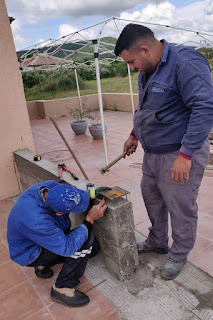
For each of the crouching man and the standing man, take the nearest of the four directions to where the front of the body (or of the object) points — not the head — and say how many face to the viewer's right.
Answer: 1

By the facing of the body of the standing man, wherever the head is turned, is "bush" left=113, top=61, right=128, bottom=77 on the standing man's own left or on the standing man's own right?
on the standing man's own right

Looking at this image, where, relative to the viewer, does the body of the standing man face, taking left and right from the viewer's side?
facing the viewer and to the left of the viewer

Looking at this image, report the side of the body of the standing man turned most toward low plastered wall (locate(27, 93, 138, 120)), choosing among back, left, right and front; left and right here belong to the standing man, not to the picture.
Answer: right

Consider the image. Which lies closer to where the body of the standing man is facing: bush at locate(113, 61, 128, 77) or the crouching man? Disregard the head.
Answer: the crouching man

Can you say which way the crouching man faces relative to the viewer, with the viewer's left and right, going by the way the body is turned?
facing to the right of the viewer

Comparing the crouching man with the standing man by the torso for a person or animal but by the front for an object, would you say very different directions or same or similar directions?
very different directions

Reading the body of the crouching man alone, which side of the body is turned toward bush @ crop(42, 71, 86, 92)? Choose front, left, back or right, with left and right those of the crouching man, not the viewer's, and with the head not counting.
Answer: left

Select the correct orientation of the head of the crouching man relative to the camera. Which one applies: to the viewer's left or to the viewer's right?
to the viewer's right

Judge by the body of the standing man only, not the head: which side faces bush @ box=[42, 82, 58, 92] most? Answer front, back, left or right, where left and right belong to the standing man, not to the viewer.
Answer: right

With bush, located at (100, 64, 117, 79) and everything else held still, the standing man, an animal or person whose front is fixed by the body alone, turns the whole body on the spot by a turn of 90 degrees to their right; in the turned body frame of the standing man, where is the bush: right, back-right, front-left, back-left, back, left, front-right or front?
front-right

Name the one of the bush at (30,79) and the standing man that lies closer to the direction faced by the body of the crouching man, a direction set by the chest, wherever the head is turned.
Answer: the standing man
